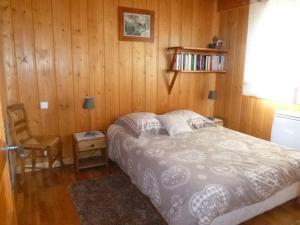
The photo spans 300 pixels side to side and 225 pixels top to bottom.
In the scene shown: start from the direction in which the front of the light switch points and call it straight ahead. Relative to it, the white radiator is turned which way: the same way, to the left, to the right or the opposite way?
to the right

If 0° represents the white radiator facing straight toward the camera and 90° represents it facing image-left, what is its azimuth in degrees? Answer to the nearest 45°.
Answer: approximately 45°

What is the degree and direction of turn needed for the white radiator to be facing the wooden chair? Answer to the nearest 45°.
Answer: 0° — it already faces it

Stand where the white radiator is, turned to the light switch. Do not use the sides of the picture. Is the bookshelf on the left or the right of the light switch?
right

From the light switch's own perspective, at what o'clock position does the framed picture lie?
The framed picture is roughly at 9 o'clock from the light switch.

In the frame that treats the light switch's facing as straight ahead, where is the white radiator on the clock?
The white radiator is roughly at 10 o'clock from the light switch.

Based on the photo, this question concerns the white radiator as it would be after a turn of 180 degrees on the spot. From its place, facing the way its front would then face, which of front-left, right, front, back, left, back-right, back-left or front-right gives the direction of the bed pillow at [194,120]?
back-left

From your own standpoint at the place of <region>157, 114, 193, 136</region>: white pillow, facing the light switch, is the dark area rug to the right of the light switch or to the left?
left

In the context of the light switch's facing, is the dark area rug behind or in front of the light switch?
in front

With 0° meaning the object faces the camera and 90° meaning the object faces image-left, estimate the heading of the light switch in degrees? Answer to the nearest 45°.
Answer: approximately 0°

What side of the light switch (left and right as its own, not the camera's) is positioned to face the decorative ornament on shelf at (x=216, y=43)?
left

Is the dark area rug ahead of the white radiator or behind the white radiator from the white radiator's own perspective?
ahead

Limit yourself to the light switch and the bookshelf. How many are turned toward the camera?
2

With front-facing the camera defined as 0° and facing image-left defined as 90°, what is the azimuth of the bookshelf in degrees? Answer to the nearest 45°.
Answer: approximately 0°
